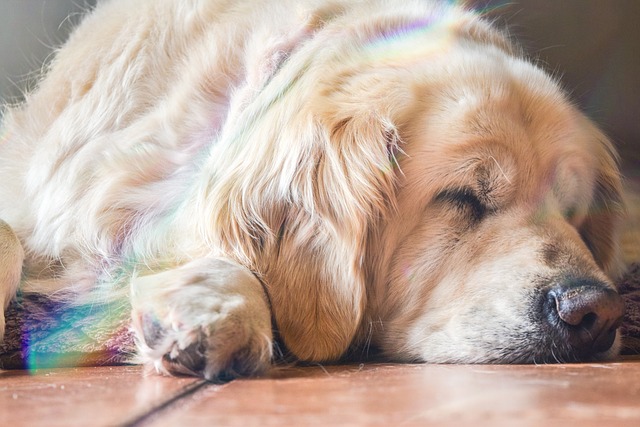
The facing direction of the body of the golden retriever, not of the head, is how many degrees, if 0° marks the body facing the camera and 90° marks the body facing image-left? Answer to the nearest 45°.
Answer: approximately 315°
